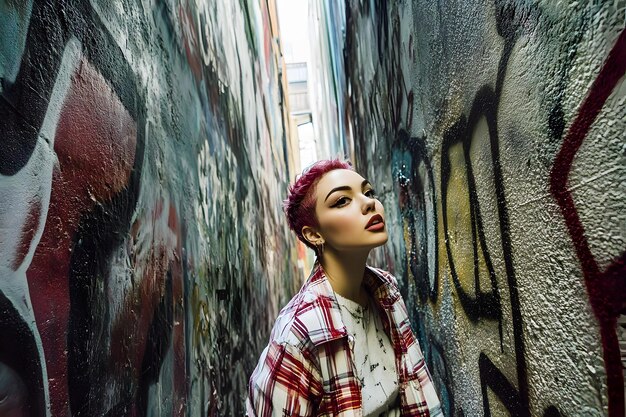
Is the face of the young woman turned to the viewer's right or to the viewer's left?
to the viewer's right

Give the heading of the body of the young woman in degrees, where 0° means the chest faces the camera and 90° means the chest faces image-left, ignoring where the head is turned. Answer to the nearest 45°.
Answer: approximately 315°
